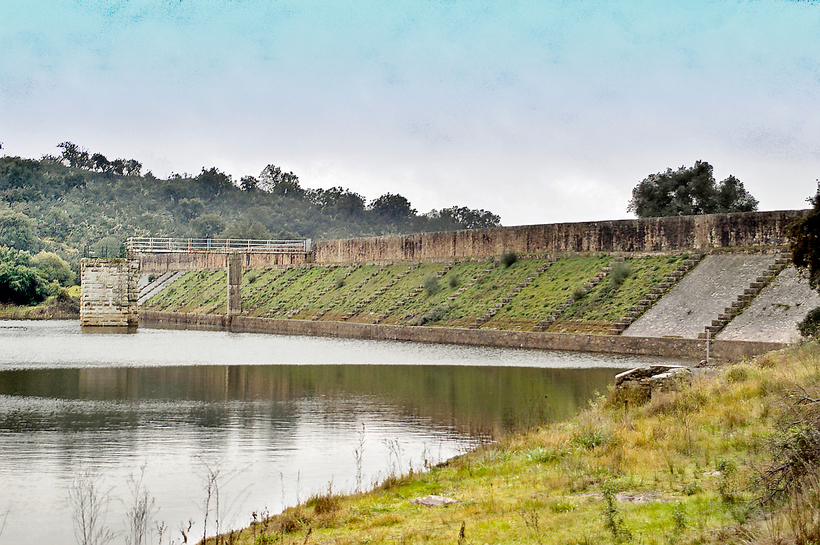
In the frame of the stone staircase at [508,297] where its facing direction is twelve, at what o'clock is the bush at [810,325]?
The bush is roughly at 10 o'clock from the stone staircase.

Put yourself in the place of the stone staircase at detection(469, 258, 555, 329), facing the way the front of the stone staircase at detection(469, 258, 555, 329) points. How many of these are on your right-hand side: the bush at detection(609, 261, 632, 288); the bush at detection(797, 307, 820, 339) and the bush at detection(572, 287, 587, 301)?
0

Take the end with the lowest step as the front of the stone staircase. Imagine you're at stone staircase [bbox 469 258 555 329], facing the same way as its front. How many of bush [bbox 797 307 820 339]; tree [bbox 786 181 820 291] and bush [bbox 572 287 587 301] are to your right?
0

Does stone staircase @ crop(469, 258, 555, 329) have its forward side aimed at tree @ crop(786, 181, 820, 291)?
no

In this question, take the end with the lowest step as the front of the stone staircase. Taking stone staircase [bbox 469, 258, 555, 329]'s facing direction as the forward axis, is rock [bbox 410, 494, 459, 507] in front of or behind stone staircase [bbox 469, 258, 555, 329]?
in front

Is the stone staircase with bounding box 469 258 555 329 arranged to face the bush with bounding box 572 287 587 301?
no

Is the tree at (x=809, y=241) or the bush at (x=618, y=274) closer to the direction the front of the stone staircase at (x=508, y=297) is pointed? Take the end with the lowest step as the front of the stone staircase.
the tree

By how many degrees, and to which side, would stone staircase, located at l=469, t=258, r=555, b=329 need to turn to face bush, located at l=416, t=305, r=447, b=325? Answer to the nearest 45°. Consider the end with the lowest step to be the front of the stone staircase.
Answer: approximately 45° to its right

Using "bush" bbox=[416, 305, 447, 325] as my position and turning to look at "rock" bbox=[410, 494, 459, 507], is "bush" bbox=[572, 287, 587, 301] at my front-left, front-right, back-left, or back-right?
front-left

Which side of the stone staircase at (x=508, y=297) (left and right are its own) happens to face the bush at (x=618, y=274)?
left
